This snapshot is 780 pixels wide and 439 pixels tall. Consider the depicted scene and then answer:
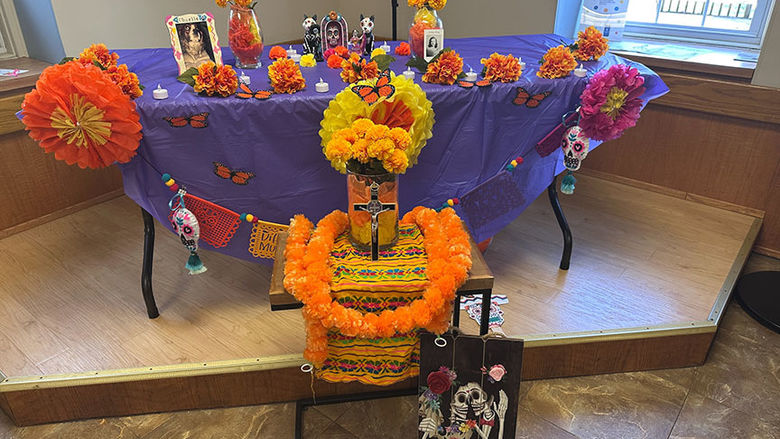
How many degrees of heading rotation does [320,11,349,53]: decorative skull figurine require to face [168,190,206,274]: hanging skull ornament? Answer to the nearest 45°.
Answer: approximately 45° to its right

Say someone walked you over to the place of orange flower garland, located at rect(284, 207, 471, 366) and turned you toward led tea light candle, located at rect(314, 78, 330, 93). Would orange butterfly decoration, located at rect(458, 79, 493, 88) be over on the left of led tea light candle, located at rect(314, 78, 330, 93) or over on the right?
right

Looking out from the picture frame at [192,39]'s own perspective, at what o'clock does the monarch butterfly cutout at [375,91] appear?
The monarch butterfly cutout is roughly at 11 o'clock from the picture frame.

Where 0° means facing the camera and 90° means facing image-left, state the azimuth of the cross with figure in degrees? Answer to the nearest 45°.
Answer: approximately 0°
